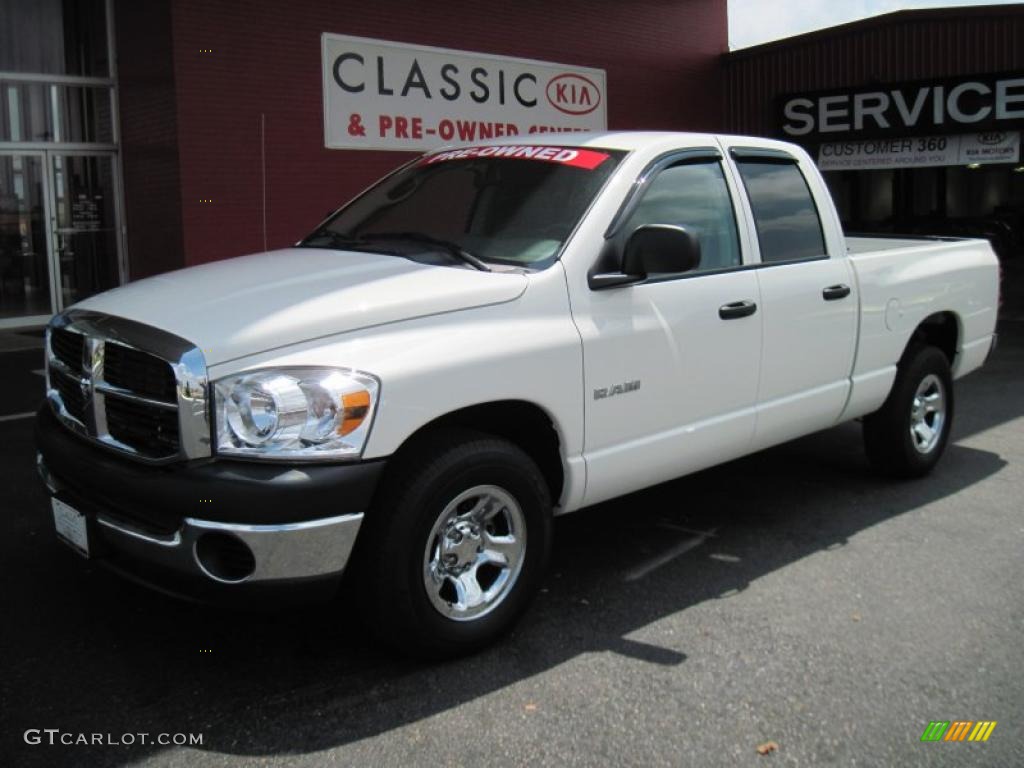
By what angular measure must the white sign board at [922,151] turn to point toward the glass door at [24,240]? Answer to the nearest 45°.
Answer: approximately 45° to its right

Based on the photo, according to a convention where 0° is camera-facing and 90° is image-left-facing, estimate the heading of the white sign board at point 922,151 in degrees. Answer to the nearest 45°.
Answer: approximately 0°

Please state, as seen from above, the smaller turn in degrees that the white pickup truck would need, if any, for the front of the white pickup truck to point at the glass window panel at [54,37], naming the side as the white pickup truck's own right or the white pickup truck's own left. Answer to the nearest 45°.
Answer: approximately 90° to the white pickup truck's own right

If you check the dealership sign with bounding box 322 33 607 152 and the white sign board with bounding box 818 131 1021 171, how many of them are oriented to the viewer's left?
0

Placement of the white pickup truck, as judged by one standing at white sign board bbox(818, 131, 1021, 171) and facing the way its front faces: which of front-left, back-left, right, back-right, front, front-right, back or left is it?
front

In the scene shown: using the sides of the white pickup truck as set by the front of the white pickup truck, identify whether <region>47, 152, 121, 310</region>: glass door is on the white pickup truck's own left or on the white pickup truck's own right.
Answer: on the white pickup truck's own right

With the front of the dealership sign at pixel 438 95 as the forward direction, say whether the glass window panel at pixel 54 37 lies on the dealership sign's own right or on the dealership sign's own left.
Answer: on the dealership sign's own right

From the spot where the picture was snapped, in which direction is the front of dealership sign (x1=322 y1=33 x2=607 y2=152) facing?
facing the viewer and to the right of the viewer

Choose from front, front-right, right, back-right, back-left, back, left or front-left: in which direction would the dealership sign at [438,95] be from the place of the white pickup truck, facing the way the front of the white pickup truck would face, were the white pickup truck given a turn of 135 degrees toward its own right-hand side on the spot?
front

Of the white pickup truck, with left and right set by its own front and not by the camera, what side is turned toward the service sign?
back

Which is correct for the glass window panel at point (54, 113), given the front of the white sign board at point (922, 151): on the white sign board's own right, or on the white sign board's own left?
on the white sign board's own right

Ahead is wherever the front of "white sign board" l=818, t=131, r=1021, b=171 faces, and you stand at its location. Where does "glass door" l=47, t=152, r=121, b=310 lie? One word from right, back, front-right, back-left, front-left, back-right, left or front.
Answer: front-right
